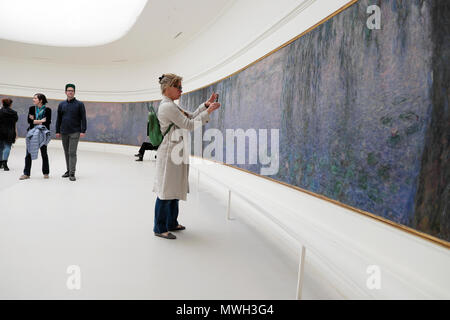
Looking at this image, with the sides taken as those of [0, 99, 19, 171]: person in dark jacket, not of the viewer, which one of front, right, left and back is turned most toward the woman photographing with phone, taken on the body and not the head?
back

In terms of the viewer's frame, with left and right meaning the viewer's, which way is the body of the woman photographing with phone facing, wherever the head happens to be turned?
facing to the right of the viewer

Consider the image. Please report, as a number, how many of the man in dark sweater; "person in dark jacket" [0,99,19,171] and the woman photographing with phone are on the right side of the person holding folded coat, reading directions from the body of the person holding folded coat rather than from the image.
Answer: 1

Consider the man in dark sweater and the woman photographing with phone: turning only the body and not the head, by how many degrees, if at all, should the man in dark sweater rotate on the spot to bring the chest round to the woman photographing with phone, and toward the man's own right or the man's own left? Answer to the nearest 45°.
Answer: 0° — they already face them

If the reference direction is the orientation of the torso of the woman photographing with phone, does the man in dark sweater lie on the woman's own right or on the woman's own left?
on the woman's own left

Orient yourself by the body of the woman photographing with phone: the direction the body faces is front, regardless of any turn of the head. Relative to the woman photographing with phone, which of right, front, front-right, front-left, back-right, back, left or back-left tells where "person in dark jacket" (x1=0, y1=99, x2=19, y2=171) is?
back-left

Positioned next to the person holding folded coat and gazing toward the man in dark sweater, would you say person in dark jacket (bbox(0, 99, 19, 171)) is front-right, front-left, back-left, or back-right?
back-left

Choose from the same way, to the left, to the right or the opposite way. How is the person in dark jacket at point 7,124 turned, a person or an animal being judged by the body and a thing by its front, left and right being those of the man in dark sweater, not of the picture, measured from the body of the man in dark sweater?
the opposite way

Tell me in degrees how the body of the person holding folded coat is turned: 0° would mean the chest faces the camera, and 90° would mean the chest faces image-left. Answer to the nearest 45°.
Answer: approximately 45°
